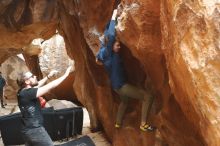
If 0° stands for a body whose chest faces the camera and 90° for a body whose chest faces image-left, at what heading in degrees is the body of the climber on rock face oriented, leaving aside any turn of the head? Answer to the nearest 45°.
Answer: approximately 270°
